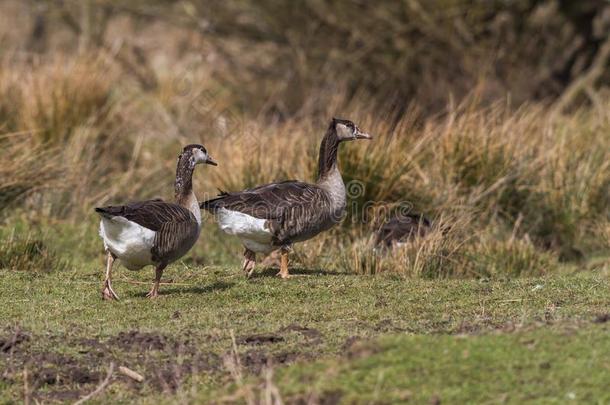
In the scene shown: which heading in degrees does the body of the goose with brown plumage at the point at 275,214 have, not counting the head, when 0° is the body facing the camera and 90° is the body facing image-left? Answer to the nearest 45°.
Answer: approximately 270°

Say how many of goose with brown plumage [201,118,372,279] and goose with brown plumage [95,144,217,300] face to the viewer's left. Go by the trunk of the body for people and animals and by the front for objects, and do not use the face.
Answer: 0

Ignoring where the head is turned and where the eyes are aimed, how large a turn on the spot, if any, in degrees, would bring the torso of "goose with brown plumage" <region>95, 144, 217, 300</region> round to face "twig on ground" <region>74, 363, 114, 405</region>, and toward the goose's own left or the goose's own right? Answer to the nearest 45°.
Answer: approximately 135° to the goose's own right

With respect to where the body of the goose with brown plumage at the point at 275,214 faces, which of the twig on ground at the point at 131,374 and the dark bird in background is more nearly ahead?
the dark bird in background

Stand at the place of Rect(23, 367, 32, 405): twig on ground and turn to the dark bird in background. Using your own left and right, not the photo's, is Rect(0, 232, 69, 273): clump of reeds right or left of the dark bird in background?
left

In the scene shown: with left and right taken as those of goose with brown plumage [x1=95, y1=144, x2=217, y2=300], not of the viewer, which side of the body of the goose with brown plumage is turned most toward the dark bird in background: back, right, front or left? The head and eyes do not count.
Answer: front

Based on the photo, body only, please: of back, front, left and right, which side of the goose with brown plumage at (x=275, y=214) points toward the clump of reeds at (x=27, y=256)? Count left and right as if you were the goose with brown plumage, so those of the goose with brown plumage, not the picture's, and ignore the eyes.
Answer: back

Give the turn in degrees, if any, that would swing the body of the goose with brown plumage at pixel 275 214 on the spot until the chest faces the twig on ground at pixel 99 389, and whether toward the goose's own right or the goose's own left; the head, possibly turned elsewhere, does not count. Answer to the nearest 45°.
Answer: approximately 90° to the goose's own right

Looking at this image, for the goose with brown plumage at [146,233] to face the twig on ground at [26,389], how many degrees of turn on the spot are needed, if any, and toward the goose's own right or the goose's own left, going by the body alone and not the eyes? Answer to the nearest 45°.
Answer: approximately 135° to the goose's own right

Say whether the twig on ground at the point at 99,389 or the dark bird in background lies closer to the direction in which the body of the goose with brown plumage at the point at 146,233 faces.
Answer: the dark bird in background

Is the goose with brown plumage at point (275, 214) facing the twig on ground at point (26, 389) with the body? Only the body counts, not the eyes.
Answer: no

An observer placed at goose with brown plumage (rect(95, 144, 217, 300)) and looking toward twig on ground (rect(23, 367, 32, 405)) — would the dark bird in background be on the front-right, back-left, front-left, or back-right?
back-left

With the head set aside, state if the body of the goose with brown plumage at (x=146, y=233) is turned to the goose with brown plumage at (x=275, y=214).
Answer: yes

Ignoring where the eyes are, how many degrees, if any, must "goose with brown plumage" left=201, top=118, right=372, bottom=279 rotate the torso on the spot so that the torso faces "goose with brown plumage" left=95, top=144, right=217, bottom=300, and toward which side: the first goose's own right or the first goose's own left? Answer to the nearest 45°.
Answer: approximately 135° to the first goose's own right

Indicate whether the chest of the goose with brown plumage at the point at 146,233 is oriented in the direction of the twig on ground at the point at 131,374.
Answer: no

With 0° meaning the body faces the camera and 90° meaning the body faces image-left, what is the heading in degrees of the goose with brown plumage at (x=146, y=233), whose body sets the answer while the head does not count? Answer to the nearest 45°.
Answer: approximately 225°

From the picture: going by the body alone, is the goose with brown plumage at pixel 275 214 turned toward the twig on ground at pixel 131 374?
no
